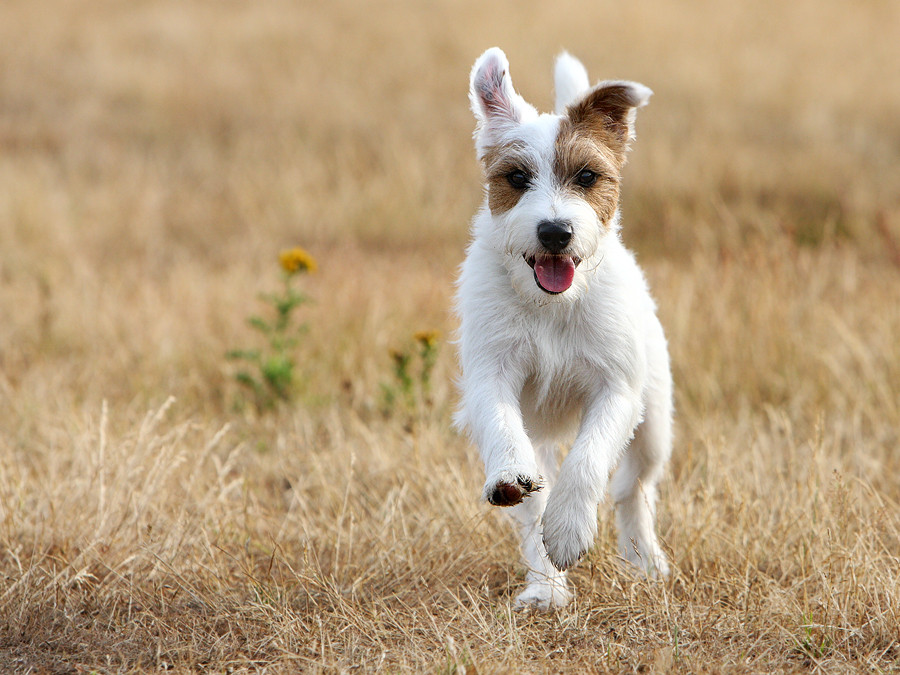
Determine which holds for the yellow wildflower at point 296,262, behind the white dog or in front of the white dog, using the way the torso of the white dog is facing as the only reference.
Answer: behind

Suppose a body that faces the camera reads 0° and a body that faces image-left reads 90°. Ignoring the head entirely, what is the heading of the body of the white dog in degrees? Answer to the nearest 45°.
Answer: approximately 0°
